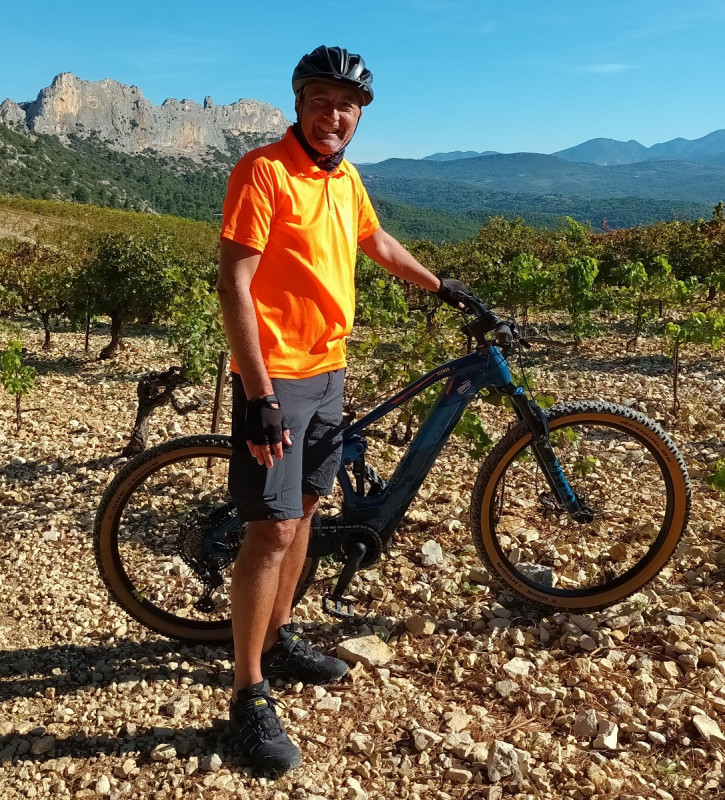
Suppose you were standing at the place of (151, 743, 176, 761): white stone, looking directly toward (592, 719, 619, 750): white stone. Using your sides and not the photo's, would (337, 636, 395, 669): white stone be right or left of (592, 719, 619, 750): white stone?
left

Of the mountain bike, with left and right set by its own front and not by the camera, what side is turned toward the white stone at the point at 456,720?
right

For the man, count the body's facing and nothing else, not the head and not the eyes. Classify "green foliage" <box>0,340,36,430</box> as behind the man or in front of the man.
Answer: behind

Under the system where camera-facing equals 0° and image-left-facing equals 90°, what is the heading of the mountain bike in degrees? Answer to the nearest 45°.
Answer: approximately 270°

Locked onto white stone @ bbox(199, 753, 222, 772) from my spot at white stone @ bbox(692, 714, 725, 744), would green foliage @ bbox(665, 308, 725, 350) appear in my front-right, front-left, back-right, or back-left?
back-right

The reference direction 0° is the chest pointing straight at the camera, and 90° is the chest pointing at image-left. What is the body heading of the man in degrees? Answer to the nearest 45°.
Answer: approximately 315°

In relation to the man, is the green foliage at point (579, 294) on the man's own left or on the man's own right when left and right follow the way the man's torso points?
on the man's own left
